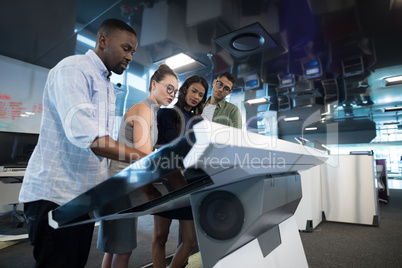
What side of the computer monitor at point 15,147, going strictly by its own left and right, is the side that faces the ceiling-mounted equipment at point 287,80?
left

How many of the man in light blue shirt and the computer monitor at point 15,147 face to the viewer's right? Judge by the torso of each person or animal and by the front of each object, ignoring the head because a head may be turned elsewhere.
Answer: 1

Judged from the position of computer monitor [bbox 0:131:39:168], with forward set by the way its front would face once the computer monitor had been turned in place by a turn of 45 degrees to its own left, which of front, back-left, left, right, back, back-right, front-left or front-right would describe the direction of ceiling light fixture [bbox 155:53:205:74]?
front-left

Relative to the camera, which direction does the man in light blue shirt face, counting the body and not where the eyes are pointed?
to the viewer's right
